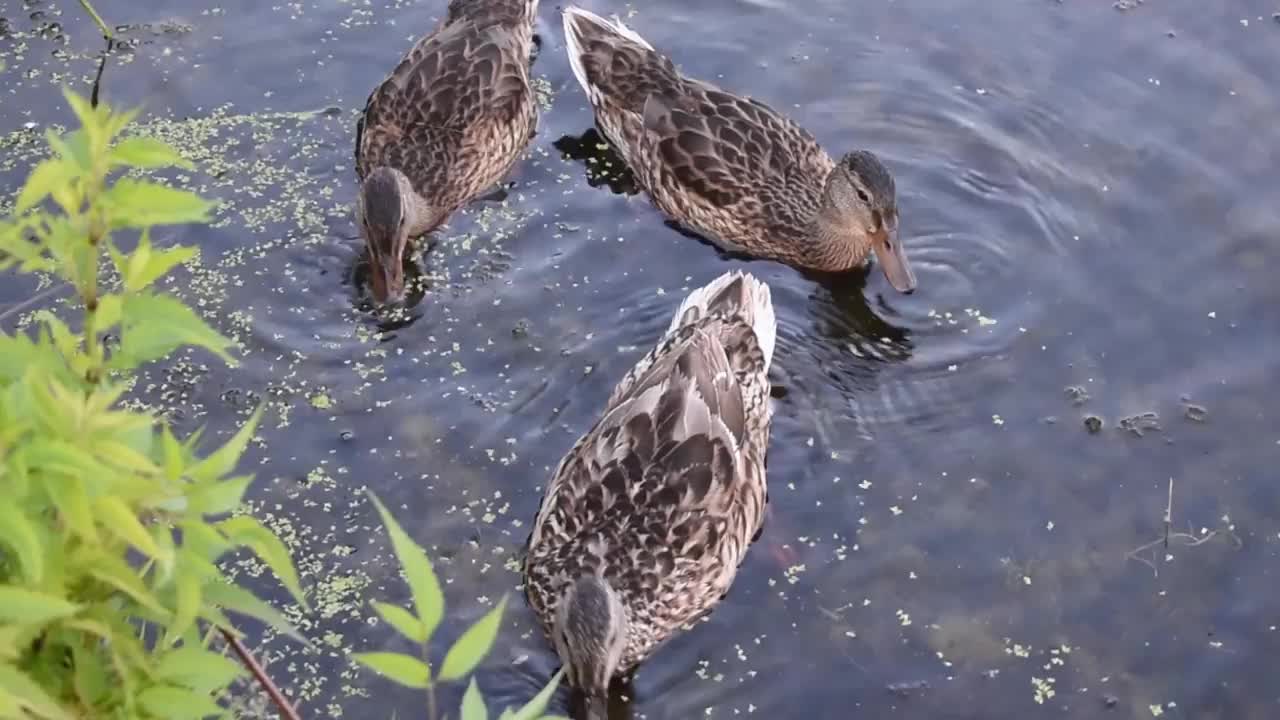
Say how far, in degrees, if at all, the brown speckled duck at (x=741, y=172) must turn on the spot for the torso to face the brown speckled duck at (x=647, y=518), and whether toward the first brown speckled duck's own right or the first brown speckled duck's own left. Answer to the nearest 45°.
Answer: approximately 45° to the first brown speckled duck's own right

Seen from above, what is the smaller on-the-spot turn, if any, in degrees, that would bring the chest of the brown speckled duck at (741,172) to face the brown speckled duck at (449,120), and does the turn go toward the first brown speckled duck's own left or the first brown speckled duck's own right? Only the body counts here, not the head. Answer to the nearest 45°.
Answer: approximately 135° to the first brown speckled duck's own right

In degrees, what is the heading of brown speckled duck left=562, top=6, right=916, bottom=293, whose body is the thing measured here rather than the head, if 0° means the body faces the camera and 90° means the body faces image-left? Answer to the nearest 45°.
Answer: approximately 315°

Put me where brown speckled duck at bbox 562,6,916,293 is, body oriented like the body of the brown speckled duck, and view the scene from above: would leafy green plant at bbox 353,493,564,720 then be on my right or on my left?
on my right

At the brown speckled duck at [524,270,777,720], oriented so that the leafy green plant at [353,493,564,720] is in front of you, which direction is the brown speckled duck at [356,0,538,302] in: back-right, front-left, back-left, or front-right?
back-right

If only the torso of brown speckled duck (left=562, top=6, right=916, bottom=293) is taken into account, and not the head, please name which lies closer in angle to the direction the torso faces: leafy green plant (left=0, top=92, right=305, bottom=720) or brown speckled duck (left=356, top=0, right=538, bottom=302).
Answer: the leafy green plant
